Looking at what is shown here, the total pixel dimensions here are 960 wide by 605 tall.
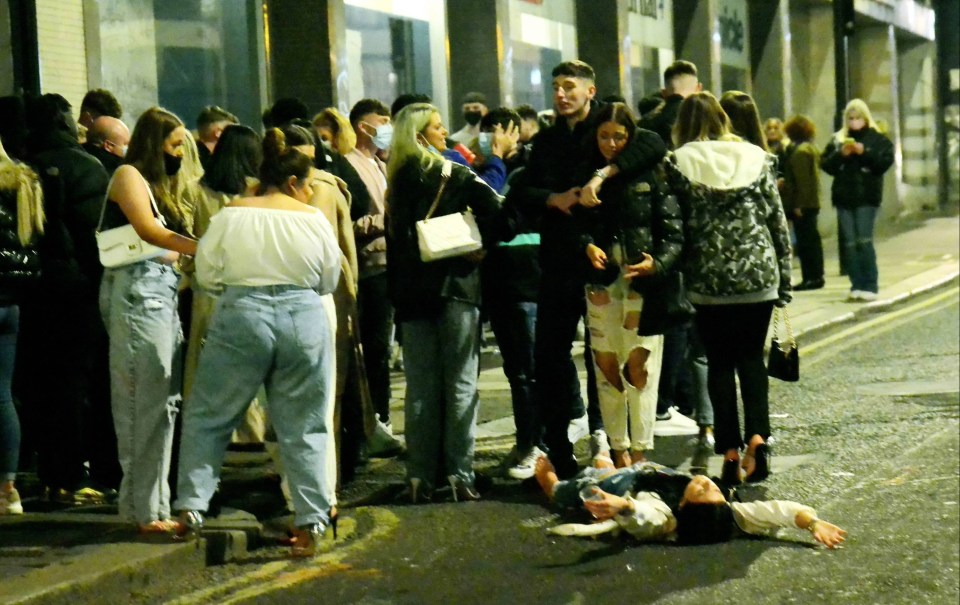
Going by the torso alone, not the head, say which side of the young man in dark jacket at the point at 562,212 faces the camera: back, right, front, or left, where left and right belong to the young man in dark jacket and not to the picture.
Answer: front

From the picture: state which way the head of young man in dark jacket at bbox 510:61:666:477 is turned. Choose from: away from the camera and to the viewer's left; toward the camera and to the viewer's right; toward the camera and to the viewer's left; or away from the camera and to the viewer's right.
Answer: toward the camera and to the viewer's left
